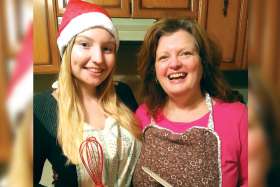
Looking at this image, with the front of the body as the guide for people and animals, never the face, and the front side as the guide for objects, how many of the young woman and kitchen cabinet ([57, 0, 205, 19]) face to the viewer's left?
0

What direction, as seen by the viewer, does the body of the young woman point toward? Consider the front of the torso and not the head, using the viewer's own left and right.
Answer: facing the viewer and to the right of the viewer

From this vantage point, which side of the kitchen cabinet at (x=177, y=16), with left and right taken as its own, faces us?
front

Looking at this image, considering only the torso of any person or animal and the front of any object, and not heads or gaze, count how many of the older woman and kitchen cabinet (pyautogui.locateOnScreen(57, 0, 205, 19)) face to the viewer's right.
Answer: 0

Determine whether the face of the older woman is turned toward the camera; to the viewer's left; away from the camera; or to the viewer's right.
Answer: toward the camera

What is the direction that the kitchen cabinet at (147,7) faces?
toward the camera

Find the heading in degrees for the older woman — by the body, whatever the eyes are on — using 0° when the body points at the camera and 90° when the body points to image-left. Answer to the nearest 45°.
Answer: approximately 45°
